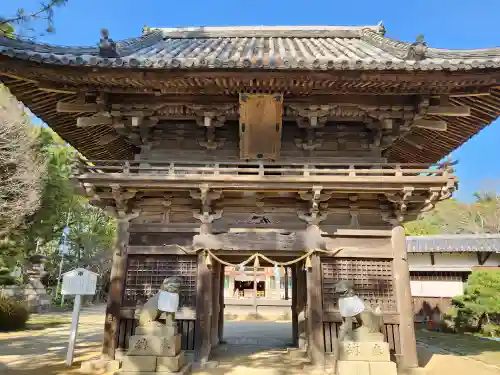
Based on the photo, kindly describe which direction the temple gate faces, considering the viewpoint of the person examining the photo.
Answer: facing the viewer

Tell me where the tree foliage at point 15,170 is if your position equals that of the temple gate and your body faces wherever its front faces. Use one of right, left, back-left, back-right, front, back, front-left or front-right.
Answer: back-right

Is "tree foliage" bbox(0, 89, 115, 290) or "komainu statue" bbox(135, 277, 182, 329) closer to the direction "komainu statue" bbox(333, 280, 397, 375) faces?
the komainu statue

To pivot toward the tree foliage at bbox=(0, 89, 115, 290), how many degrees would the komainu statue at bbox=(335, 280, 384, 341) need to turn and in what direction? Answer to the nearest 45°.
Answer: approximately 90° to its right

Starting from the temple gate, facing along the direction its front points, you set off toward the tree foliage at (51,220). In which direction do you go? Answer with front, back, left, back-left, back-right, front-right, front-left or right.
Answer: back-right

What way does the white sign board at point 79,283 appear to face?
toward the camera

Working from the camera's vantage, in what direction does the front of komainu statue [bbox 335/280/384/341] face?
facing the viewer and to the left of the viewer

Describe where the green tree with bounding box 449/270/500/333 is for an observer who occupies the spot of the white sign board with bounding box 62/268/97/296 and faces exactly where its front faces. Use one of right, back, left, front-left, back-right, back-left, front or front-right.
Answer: left

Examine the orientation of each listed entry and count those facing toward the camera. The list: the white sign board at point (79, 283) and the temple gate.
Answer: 2

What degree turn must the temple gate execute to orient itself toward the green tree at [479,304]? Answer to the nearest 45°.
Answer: approximately 135° to its left
